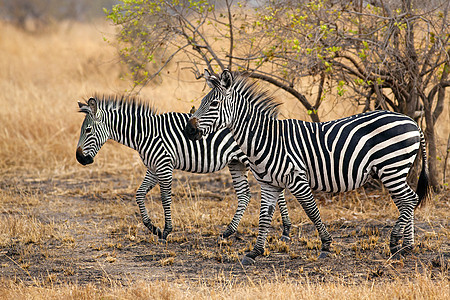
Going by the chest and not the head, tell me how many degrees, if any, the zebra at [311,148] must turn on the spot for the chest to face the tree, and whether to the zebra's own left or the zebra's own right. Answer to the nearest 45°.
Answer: approximately 90° to the zebra's own right

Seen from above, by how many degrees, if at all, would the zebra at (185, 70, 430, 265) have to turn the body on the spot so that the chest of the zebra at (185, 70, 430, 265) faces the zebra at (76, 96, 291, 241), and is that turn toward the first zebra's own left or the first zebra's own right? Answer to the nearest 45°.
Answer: approximately 45° to the first zebra's own right

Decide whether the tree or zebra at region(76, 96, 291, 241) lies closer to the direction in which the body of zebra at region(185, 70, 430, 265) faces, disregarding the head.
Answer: the zebra

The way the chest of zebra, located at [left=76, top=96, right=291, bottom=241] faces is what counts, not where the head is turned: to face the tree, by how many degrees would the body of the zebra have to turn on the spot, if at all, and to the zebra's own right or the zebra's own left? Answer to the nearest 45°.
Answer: approximately 180°

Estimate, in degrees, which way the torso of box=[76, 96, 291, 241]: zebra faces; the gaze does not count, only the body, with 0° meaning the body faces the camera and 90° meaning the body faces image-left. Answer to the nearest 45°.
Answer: approximately 90°

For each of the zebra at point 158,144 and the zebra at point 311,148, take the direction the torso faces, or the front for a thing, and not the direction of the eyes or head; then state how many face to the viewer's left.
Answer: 2

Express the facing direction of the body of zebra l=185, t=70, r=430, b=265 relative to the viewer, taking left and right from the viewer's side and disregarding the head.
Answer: facing to the left of the viewer
